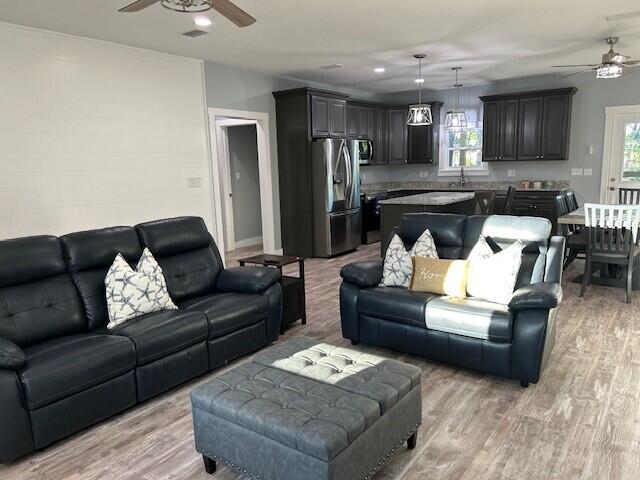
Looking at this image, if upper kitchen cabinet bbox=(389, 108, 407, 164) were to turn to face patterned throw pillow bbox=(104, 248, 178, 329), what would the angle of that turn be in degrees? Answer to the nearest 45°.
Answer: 0° — it already faces it

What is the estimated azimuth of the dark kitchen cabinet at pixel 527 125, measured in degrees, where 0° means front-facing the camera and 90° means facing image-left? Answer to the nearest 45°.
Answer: approximately 45°

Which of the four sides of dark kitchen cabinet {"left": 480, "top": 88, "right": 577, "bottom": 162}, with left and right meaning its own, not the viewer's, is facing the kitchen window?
right

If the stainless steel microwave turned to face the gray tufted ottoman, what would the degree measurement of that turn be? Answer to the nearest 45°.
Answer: approximately 45° to its right

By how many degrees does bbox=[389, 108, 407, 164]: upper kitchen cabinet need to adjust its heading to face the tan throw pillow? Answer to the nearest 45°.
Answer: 0° — it already faces it

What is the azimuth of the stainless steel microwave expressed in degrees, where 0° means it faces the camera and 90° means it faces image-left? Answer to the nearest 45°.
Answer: approximately 315°

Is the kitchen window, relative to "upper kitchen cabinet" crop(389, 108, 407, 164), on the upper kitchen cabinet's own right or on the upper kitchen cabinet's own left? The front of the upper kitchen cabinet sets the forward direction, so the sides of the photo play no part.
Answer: on the upper kitchen cabinet's own left
